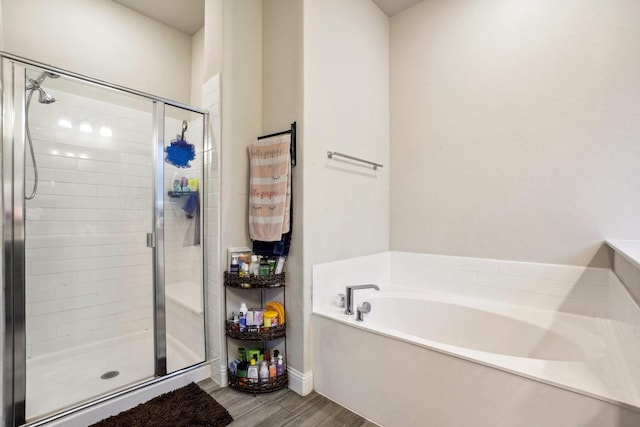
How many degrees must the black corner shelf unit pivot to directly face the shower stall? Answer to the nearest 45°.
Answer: approximately 135° to its right

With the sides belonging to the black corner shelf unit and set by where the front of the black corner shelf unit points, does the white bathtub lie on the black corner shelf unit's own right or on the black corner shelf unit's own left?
on the black corner shelf unit's own left

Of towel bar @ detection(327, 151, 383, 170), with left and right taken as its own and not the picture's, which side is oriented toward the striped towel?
right

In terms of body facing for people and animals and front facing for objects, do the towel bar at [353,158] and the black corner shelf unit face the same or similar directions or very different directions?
same or similar directions

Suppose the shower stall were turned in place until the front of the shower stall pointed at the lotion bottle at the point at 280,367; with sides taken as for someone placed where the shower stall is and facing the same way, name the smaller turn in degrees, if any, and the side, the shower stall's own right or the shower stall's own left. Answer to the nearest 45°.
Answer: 0° — it already faces it

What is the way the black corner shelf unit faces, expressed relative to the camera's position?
facing the viewer

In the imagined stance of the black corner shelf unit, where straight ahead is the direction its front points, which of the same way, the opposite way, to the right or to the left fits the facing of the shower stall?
to the left

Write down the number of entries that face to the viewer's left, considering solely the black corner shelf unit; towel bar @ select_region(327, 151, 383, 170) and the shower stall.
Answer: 0

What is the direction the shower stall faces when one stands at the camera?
facing the viewer and to the right of the viewer
